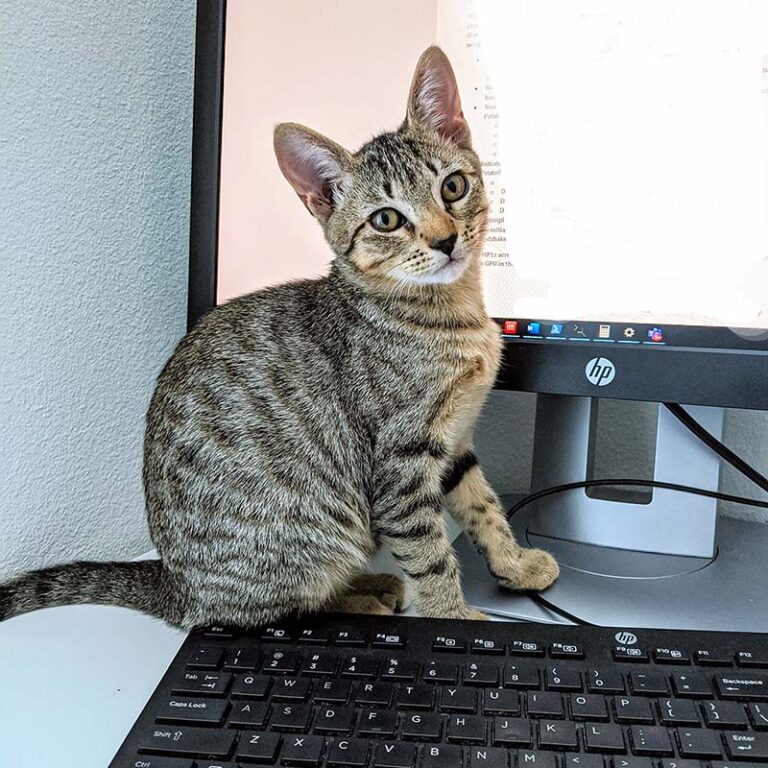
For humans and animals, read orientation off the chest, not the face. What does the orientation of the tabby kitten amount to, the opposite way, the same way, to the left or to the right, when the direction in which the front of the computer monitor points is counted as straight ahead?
to the left

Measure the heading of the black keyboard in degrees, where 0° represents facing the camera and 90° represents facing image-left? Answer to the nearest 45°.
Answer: approximately 0°

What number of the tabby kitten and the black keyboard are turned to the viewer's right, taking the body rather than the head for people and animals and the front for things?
1

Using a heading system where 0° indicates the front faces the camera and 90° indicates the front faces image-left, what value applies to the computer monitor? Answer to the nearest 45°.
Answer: approximately 0°

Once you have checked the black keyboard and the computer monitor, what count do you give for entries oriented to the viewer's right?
0

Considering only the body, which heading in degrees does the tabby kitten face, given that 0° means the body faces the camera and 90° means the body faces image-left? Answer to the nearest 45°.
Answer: approximately 270°

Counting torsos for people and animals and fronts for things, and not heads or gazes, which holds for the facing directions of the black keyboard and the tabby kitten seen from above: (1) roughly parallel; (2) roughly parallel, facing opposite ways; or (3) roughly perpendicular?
roughly perpendicular
